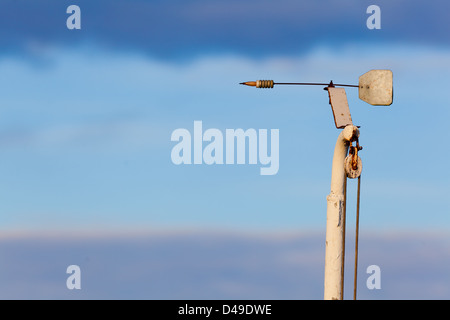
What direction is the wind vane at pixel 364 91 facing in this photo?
to the viewer's left
